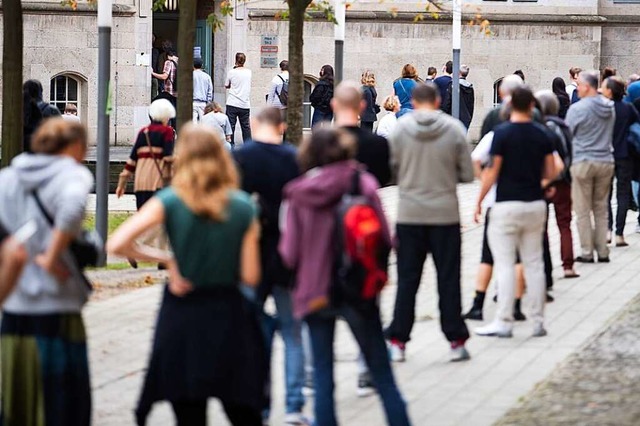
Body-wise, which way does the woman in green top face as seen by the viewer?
away from the camera

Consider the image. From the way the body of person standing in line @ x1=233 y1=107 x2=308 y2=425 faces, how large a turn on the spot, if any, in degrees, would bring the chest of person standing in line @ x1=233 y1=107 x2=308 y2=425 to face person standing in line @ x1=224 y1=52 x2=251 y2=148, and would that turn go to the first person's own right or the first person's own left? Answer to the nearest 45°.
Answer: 0° — they already face them

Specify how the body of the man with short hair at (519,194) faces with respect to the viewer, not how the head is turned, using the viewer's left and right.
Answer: facing away from the viewer

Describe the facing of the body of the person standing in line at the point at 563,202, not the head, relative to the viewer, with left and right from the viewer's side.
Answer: facing away from the viewer

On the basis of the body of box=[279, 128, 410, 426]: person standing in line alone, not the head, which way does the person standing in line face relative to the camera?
away from the camera

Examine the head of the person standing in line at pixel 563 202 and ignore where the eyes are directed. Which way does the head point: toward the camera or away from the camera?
away from the camera

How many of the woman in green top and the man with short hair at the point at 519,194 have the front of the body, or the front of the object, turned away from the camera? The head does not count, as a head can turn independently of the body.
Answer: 2

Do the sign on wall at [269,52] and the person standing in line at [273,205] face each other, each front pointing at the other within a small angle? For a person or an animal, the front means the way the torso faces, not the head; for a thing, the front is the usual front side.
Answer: yes

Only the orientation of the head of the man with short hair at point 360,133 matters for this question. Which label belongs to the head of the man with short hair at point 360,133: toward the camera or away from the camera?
away from the camera

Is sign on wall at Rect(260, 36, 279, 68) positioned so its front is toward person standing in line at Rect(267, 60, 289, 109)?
yes

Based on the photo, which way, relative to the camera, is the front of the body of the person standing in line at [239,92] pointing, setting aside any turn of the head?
away from the camera

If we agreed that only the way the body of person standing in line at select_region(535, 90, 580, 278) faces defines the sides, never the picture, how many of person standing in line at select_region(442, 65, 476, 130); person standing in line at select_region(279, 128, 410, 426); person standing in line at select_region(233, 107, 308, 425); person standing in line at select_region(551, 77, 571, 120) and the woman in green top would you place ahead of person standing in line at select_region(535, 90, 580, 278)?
2

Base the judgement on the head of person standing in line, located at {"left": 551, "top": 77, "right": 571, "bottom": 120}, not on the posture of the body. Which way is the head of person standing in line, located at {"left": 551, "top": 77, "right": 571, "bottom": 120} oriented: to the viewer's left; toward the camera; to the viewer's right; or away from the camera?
away from the camera

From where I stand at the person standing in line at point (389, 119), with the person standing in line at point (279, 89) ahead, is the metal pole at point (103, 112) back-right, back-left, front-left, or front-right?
back-left

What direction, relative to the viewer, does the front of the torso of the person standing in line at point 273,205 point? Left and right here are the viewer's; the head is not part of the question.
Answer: facing away from the viewer
